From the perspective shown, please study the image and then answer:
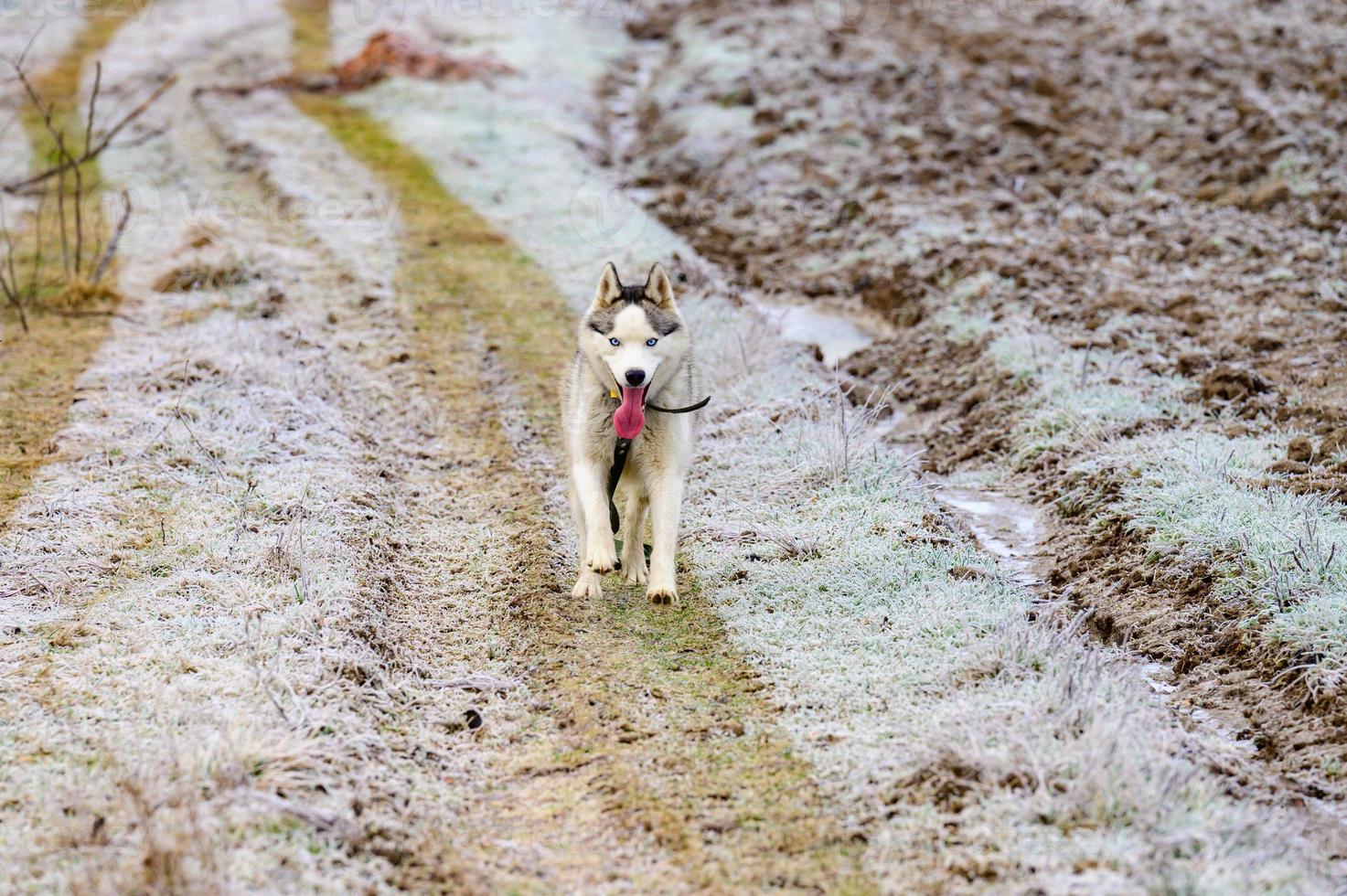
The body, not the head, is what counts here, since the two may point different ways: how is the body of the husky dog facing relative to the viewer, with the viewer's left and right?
facing the viewer
